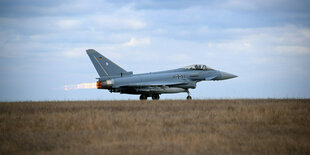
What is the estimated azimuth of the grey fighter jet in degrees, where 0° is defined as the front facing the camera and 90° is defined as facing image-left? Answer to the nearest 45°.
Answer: approximately 270°
